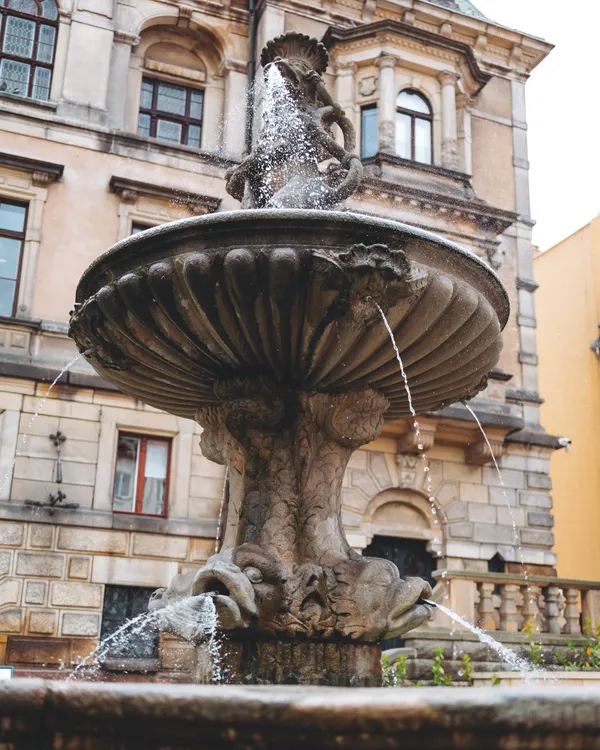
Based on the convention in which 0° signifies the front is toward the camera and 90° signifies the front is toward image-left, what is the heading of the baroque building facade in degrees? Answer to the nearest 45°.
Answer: approximately 315°

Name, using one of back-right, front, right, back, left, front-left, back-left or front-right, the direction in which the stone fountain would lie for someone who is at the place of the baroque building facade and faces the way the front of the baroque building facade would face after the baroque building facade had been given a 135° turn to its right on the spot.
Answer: left
